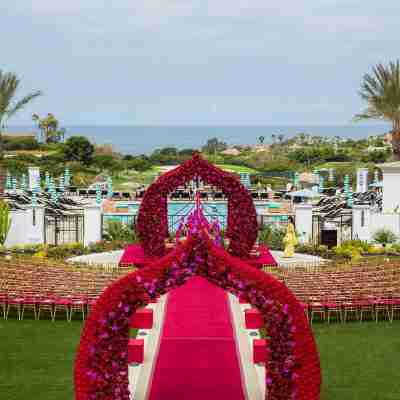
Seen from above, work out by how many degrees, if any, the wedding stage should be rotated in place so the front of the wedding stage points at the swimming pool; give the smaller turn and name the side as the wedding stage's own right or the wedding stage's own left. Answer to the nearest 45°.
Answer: approximately 180°

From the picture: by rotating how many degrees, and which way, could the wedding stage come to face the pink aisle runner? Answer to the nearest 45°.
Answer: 0° — it already faces it

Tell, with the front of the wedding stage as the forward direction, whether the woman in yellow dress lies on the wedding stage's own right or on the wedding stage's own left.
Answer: on the wedding stage's own left

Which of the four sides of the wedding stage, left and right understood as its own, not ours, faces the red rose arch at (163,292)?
front

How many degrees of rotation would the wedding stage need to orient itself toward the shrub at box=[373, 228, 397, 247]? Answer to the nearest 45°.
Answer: approximately 135° to its left

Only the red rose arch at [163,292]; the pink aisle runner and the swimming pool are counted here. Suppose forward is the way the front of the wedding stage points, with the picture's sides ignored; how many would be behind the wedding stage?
1

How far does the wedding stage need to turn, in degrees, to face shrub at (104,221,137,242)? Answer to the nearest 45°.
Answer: approximately 180°

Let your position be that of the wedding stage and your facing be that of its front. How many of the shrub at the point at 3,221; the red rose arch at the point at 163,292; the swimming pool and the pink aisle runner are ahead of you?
2

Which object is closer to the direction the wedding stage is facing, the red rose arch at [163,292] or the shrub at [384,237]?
the red rose arch

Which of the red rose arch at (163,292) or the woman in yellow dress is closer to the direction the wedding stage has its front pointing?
the red rose arch

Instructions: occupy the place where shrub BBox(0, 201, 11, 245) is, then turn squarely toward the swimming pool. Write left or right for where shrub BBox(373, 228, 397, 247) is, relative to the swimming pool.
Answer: right

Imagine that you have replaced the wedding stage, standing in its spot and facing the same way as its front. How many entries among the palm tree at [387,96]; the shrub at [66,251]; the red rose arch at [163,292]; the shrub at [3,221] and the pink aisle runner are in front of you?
2

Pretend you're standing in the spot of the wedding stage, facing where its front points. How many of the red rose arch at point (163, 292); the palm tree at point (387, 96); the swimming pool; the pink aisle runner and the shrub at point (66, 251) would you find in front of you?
2

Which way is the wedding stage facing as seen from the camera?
toward the camera

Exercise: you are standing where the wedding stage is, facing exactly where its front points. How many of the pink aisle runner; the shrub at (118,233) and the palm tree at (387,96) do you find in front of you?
1
